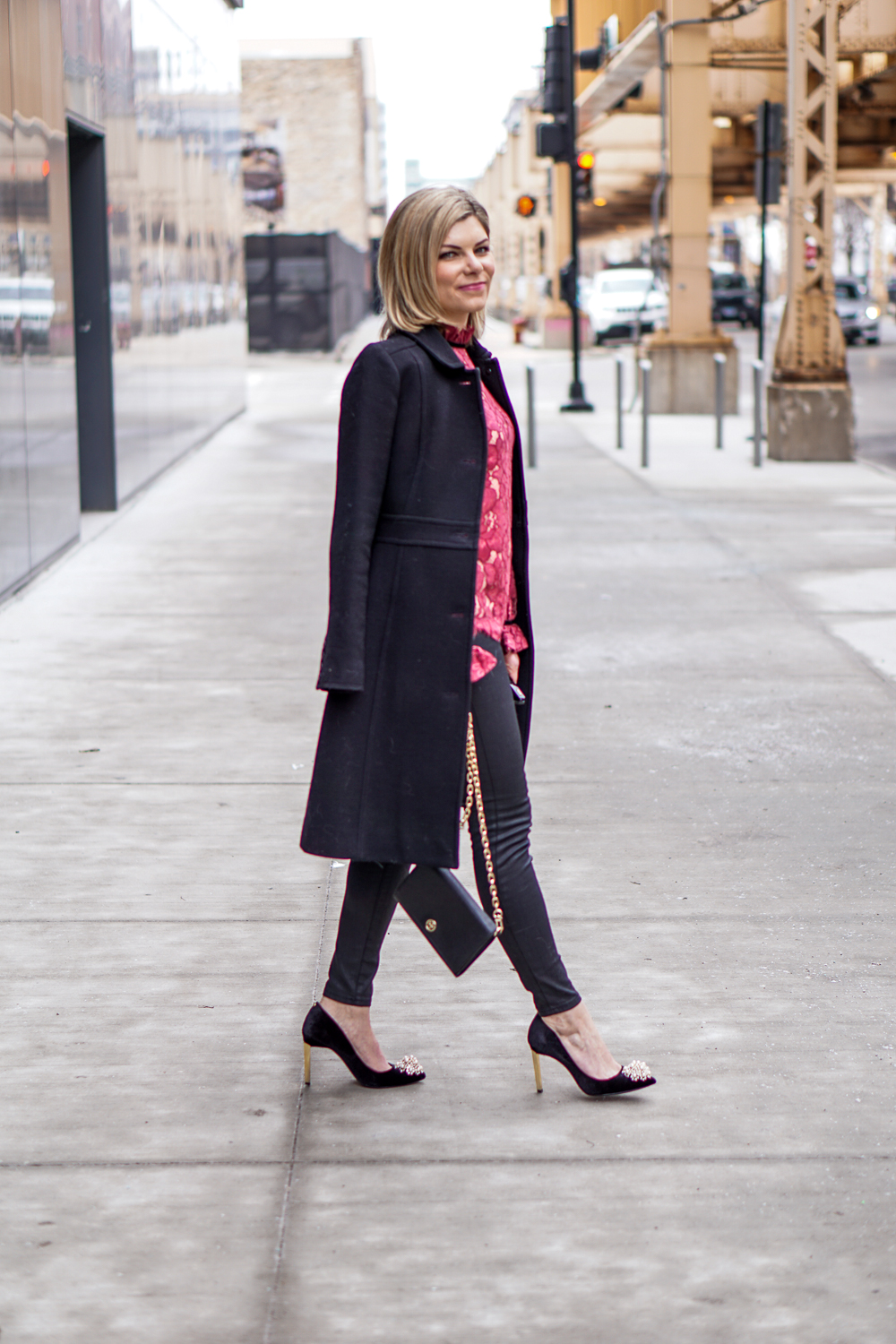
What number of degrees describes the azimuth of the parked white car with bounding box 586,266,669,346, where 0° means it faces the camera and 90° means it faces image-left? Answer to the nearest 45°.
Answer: approximately 45°

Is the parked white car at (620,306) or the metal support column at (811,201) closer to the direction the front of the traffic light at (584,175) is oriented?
the metal support column

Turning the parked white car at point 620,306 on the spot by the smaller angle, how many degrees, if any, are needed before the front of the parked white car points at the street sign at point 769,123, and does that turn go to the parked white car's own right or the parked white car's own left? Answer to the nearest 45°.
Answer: approximately 45° to the parked white car's own left

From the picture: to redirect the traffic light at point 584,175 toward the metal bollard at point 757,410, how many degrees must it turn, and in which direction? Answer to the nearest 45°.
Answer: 0° — it already faces it

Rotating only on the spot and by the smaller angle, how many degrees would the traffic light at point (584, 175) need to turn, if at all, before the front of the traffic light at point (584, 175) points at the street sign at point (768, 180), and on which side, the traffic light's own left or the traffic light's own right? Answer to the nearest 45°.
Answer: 0° — it already faces it

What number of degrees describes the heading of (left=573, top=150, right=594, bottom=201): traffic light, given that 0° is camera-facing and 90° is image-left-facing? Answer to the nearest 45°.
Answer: approximately 0°
